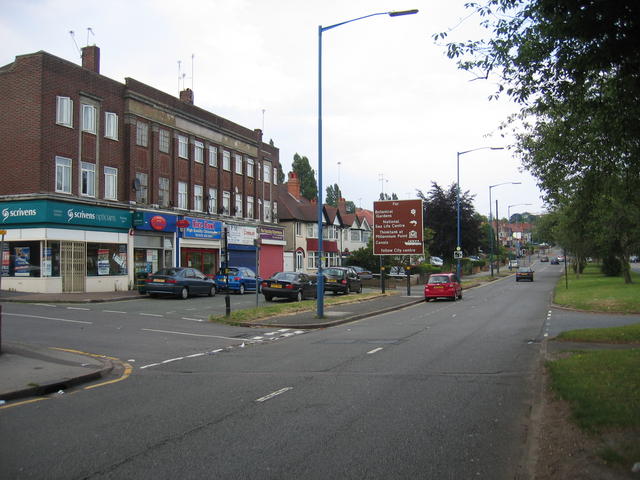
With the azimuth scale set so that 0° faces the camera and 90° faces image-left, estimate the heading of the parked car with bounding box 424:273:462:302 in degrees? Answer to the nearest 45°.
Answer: approximately 180°

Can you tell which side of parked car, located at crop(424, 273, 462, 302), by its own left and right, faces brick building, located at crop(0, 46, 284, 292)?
left

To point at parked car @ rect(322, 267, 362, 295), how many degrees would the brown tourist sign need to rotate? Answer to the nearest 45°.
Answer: approximately 90° to its right

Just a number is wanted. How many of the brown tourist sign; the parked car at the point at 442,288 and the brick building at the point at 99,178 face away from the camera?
1

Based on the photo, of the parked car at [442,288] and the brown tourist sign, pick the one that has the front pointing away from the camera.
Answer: the parked car

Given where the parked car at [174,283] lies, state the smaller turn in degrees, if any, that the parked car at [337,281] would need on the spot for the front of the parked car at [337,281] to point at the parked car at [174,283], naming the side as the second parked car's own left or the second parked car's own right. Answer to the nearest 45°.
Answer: approximately 180°

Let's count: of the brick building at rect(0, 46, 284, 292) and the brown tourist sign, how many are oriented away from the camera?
0

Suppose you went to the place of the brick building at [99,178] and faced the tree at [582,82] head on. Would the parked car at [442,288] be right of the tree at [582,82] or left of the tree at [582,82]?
left

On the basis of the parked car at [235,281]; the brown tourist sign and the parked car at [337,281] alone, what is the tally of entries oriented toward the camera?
1
